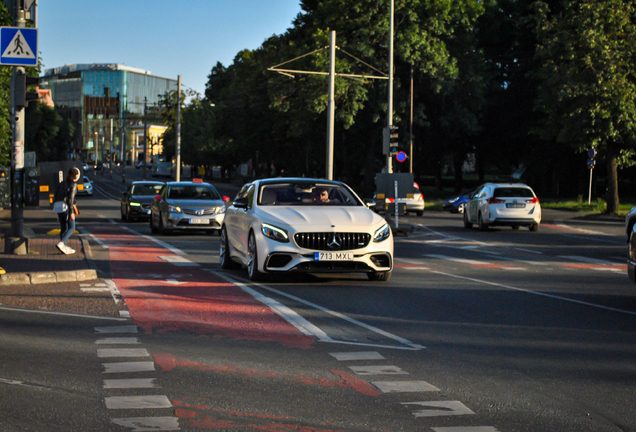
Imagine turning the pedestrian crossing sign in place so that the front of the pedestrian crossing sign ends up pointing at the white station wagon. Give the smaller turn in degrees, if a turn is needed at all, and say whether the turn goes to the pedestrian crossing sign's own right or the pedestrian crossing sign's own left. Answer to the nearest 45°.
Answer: approximately 135° to the pedestrian crossing sign's own left

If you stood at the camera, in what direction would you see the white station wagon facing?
facing away from the viewer and to the left of the viewer

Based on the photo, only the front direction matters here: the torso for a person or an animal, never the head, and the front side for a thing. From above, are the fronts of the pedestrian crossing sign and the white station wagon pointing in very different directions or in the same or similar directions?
very different directions

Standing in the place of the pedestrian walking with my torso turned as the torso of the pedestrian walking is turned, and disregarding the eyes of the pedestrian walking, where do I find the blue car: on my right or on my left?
on my left

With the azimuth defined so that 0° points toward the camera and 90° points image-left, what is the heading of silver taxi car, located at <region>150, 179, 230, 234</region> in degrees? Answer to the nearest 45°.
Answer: approximately 0°
